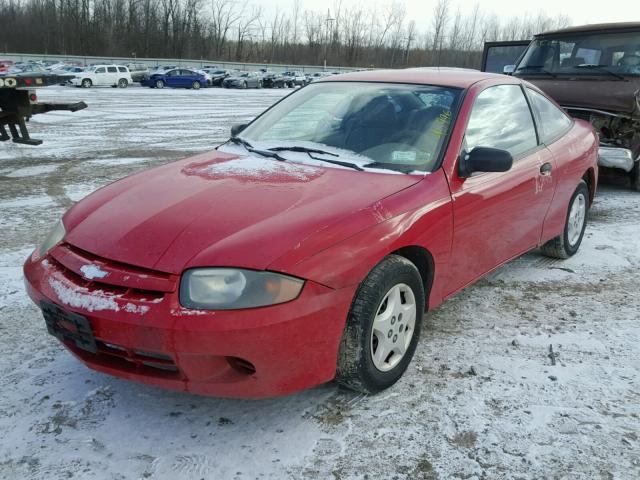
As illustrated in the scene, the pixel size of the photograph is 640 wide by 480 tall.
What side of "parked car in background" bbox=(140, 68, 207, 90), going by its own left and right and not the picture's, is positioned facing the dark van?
left

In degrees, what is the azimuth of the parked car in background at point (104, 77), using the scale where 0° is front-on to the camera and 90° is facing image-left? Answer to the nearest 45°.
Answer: approximately 90°

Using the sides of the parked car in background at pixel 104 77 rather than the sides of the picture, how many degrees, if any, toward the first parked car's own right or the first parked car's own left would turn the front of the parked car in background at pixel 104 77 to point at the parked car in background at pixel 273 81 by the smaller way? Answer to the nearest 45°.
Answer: approximately 135° to the first parked car's own right

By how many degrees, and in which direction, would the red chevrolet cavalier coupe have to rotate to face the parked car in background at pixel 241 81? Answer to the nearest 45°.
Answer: approximately 135° to its right

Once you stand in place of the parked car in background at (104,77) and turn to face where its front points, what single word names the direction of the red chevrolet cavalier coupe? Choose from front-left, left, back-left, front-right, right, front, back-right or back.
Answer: left

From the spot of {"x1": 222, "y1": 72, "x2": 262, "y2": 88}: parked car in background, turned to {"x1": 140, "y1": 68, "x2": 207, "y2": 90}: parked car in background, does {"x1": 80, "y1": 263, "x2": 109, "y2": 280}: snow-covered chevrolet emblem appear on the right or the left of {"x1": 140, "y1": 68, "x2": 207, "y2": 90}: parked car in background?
left

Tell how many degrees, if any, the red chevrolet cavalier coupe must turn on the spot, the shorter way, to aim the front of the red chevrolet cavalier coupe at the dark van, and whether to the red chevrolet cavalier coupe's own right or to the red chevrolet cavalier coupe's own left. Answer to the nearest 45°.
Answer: approximately 180°

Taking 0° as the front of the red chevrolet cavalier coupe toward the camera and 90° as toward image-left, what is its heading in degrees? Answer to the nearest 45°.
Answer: approximately 45°

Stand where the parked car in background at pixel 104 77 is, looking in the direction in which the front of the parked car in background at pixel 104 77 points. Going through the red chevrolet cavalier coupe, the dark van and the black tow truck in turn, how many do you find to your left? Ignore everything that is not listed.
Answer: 3

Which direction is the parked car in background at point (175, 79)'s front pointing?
to the viewer's left
